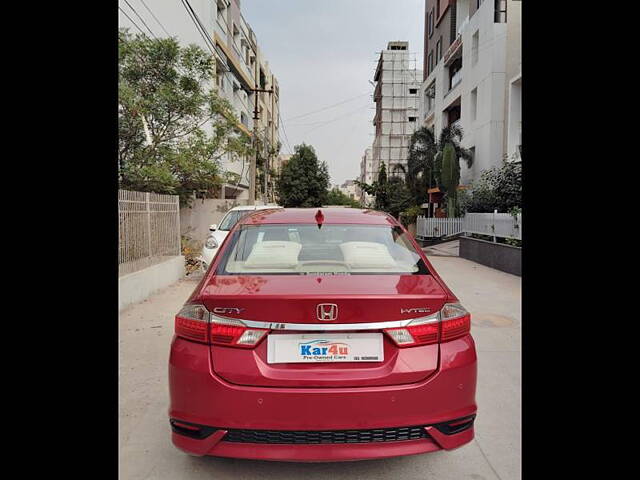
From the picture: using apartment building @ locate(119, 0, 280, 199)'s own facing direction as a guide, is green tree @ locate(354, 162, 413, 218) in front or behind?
in front

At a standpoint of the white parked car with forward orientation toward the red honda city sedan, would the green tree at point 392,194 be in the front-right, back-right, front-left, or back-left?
back-left

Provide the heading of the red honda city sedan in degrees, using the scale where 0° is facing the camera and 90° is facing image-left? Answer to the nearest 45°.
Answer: approximately 180°

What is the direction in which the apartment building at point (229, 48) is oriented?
to the viewer's right

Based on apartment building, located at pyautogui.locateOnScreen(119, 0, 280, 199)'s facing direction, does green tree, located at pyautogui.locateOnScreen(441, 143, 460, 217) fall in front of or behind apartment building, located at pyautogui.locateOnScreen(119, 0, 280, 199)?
in front

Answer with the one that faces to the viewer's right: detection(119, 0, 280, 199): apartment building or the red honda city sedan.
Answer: the apartment building

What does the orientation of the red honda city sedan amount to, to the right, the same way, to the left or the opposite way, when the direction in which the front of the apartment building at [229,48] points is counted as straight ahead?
to the left

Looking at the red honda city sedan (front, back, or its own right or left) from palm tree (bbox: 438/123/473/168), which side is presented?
front

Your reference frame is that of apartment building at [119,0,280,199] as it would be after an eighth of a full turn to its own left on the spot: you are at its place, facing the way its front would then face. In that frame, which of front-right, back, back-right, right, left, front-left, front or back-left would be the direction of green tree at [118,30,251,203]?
back-right

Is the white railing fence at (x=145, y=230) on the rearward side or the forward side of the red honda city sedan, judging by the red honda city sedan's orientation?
on the forward side
